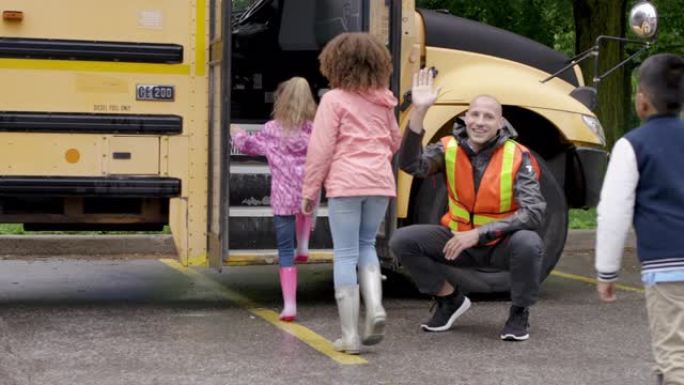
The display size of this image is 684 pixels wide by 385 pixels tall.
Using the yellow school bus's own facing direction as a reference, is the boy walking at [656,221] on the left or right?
on its right

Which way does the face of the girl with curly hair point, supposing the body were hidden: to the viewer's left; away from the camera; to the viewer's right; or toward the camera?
away from the camera

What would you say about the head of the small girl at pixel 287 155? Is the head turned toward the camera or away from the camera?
away from the camera

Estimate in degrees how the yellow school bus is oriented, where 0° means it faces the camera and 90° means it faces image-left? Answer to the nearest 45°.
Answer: approximately 270°

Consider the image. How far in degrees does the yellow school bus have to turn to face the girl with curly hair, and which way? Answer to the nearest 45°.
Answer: approximately 45° to its right
